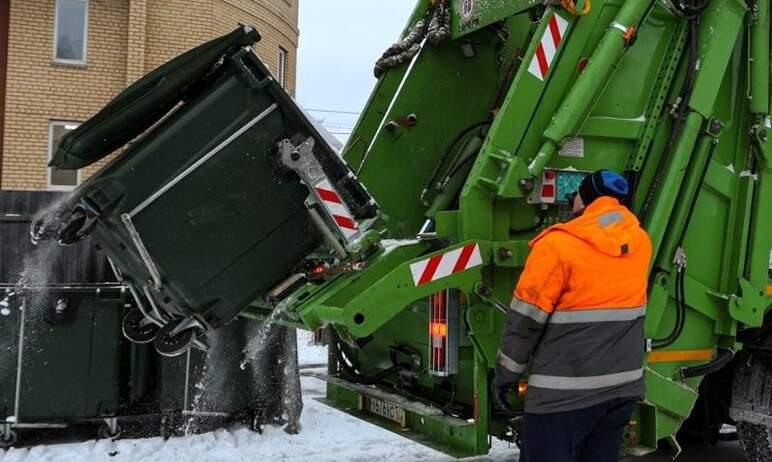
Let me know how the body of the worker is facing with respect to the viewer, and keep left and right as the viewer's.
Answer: facing away from the viewer and to the left of the viewer

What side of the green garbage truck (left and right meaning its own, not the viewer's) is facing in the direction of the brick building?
left

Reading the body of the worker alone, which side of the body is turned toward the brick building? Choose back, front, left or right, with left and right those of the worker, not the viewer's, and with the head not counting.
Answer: front

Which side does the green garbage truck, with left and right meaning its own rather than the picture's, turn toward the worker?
right

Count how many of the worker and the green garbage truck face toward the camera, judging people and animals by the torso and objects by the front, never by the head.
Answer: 0

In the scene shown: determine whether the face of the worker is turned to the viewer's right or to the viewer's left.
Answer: to the viewer's left

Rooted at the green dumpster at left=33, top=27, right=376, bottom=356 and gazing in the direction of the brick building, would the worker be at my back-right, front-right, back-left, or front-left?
back-right

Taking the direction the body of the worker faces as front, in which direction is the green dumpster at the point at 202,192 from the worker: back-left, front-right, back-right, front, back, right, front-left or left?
front-left

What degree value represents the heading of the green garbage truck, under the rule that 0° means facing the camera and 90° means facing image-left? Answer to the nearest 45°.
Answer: approximately 225°

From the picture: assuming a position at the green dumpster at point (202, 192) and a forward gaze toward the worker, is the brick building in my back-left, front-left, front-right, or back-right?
back-left
